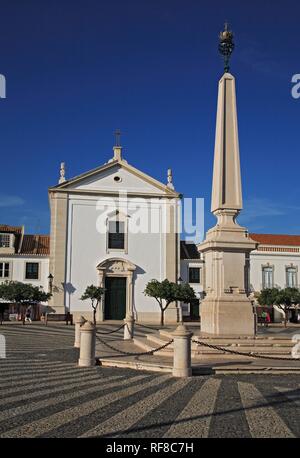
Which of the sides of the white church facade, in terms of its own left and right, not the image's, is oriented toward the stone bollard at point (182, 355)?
front

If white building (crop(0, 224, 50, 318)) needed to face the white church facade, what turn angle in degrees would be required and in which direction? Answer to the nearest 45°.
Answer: approximately 90° to its left

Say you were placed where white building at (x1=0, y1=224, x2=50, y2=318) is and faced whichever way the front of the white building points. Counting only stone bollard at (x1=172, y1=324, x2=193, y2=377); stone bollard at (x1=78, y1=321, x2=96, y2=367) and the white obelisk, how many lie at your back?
0

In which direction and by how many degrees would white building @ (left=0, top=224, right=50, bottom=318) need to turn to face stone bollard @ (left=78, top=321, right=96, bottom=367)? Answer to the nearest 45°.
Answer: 0° — it already faces it

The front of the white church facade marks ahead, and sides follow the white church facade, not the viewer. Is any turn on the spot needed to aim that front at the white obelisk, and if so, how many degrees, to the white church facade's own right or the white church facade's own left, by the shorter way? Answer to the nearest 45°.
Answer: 0° — it already faces it

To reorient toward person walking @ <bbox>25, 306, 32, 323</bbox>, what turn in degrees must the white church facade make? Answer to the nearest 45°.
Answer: approximately 45° to its right

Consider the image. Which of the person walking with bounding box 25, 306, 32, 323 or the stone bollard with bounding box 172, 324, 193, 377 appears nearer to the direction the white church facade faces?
the stone bollard

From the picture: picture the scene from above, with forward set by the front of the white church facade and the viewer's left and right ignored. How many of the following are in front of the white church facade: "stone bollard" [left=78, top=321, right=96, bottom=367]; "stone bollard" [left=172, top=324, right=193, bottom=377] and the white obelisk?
3

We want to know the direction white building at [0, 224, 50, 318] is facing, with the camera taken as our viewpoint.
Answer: facing the viewer

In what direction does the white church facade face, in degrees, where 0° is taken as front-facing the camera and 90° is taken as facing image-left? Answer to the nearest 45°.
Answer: approximately 0°

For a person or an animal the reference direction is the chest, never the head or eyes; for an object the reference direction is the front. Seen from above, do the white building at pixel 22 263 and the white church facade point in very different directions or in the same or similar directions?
same or similar directions

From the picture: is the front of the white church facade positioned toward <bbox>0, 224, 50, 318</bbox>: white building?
no

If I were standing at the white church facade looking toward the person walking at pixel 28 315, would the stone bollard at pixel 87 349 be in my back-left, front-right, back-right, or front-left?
front-left

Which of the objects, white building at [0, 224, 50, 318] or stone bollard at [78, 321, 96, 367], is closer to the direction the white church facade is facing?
the stone bollard

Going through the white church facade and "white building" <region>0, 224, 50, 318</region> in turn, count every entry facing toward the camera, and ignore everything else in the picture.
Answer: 2

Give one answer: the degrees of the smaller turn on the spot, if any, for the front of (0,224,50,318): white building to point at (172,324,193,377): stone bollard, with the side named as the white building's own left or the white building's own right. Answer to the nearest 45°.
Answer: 0° — it already faces it

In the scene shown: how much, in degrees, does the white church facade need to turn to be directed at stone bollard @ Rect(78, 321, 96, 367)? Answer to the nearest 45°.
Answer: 0° — it already faces it
